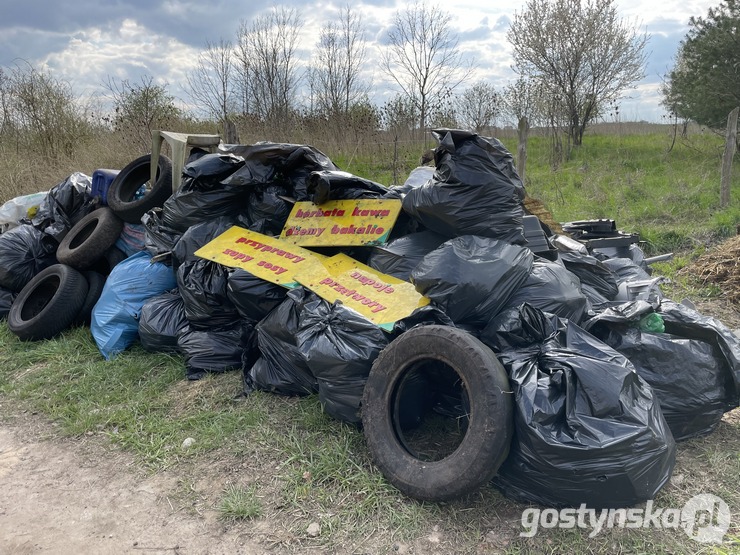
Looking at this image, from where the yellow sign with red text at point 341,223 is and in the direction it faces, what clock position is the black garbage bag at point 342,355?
The black garbage bag is roughly at 12 o'clock from the yellow sign with red text.

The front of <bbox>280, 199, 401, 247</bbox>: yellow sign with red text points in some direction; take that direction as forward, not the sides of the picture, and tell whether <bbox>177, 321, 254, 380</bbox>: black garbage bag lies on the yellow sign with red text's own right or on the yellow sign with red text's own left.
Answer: on the yellow sign with red text's own right

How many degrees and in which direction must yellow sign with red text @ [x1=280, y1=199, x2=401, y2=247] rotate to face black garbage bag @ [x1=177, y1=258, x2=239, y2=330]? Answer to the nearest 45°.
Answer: approximately 90° to its right

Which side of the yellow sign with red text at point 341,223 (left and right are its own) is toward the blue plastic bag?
right

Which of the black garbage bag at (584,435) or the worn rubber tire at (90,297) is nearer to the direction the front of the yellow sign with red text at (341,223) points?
the black garbage bag

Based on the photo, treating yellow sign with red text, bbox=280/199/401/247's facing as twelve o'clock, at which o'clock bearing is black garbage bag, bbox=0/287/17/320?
The black garbage bag is roughly at 4 o'clock from the yellow sign with red text.

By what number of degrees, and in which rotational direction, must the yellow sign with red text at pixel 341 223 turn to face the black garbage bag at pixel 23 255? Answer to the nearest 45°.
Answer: approximately 135° to its right

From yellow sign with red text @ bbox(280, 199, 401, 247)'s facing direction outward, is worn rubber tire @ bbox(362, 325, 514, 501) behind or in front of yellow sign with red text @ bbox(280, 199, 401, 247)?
in front

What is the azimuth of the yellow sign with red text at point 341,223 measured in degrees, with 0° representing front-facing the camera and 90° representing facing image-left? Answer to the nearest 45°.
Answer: approximately 0°

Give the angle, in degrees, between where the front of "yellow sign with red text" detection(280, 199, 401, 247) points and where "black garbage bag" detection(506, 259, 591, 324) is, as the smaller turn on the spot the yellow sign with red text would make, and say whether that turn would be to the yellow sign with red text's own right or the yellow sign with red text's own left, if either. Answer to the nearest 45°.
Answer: approximately 45° to the yellow sign with red text's own left

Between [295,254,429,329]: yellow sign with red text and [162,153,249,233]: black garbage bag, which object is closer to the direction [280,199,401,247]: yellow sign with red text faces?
the yellow sign with red text

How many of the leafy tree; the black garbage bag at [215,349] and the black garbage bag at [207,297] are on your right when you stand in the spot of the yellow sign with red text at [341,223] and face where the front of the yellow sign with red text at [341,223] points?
2

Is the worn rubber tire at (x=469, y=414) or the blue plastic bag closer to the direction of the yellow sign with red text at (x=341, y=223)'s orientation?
the worn rubber tire

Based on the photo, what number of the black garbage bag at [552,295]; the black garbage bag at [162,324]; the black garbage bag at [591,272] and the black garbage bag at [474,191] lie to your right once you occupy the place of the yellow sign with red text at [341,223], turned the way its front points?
1

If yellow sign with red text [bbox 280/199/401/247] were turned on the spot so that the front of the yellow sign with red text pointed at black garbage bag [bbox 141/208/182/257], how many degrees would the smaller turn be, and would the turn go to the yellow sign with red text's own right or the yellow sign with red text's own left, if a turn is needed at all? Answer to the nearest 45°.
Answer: approximately 135° to the yellow sign with red text's own right

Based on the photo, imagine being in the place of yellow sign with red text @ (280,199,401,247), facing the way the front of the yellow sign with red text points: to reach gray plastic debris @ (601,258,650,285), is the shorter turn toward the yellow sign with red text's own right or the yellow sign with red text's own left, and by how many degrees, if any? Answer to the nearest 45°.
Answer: approximately 90° to the yellow sign with red text's own left
